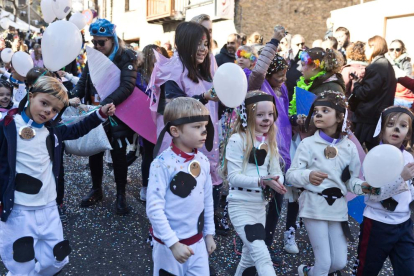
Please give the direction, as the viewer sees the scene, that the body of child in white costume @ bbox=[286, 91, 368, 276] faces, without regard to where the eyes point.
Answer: toward the camera

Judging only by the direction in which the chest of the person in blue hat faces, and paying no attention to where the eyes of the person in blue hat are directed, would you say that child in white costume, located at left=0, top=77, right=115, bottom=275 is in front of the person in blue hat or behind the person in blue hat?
in front

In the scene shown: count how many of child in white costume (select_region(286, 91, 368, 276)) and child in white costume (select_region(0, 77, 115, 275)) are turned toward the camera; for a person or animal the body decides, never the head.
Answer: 2

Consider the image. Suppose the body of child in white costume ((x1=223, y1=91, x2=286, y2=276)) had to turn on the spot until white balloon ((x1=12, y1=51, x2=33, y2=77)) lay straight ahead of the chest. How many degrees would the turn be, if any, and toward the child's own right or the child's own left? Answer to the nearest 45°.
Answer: approximately 180°

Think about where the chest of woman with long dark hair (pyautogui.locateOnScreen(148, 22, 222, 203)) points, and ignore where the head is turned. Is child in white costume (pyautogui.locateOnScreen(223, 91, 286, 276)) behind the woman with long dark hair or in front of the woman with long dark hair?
in front

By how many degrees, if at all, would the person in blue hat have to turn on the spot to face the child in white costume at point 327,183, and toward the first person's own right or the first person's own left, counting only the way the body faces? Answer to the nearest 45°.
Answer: approximately 90° to the first person's own left

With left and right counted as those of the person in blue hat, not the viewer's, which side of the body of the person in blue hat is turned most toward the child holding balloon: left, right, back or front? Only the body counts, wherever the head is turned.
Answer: left

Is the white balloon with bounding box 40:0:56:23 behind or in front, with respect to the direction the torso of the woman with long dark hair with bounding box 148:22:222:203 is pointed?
behind

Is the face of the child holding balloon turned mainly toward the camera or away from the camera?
toward the camera

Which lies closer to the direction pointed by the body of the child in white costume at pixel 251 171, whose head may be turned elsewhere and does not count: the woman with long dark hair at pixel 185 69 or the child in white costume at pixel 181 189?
the child in white costume

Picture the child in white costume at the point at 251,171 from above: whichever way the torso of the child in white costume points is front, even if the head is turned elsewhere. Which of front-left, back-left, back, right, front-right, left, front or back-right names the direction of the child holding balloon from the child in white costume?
front-left

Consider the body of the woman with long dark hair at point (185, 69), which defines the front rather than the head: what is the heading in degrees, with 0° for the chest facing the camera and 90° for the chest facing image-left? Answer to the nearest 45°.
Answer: approximately 315°

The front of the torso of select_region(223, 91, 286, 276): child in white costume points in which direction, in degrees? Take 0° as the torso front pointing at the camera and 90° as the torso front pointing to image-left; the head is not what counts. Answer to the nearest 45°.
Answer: approximately 315°

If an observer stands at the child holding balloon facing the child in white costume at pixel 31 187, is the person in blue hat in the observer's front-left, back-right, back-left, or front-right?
front-right
